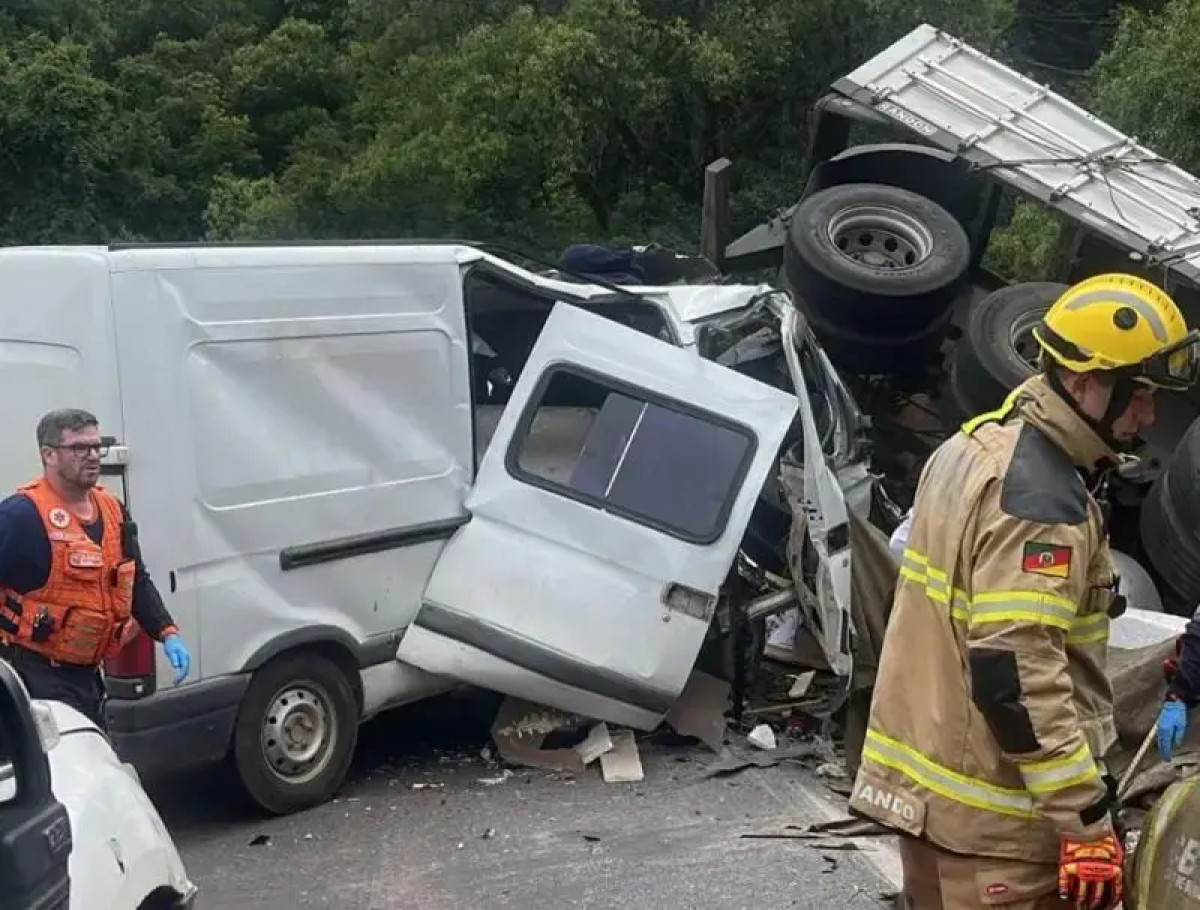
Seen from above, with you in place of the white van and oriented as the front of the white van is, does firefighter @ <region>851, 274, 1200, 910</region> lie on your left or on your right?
on your right

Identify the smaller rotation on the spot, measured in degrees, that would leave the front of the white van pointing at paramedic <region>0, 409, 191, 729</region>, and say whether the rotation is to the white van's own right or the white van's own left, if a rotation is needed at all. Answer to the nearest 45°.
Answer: approximately 180°

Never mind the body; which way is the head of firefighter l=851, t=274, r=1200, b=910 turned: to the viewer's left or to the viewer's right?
to the viewer's right

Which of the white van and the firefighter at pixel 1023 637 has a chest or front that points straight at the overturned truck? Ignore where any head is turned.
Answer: the white van

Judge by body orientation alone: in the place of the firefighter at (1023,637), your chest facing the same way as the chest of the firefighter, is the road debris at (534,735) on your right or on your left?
on your left

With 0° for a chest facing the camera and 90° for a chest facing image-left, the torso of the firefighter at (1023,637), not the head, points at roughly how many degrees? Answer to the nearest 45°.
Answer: approximately 270°

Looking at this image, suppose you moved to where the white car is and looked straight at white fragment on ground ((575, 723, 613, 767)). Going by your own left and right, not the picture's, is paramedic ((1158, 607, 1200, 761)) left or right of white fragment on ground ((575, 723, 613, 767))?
right

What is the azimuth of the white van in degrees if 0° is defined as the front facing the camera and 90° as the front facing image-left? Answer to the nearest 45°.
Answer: approximately 225°
